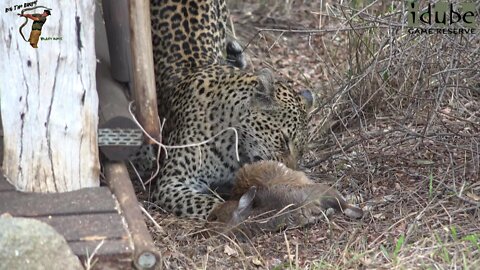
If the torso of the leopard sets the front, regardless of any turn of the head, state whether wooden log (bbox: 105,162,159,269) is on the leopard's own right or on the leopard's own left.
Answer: on the leopard's own right

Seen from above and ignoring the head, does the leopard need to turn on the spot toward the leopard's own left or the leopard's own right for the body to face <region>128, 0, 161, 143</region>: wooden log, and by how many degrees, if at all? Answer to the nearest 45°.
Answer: approximately 90° to the leopard's own right

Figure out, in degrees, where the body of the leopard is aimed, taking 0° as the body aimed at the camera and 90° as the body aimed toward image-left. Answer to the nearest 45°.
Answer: approximately 315°

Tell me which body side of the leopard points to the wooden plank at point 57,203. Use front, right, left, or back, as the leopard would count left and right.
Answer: right

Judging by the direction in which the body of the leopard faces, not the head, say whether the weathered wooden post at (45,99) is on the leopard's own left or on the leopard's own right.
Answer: on the leopard's own right

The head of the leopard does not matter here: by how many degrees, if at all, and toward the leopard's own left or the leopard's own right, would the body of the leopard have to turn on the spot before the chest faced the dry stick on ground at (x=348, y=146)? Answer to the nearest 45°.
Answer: approximately 45° to the leopard's own left

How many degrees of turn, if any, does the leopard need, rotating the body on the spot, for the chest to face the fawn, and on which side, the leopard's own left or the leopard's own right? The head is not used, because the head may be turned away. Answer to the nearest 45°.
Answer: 0° — it already faces it

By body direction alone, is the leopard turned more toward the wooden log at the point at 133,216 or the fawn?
the fawn
